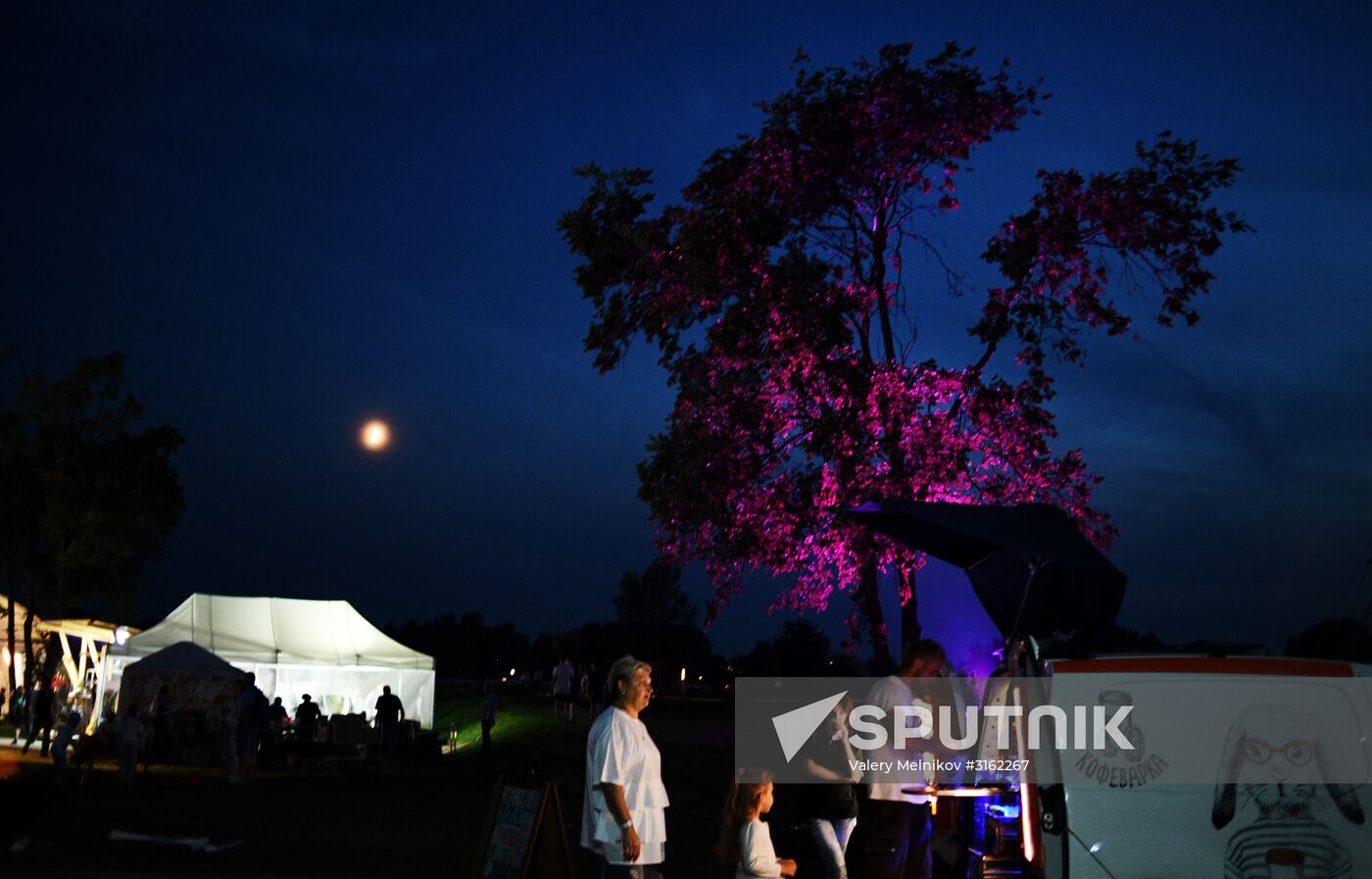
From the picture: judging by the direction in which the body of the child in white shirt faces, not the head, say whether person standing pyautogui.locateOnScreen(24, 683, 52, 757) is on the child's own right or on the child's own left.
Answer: on the child's own left

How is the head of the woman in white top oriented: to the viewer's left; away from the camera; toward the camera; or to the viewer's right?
to the viewer's right

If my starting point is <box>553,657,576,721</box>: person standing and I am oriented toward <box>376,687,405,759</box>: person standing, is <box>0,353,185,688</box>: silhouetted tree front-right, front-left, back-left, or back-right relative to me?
front-right

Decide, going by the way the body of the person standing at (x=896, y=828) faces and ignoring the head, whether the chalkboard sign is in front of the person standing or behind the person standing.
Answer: behind

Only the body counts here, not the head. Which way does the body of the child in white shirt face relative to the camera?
to the viewer's right
